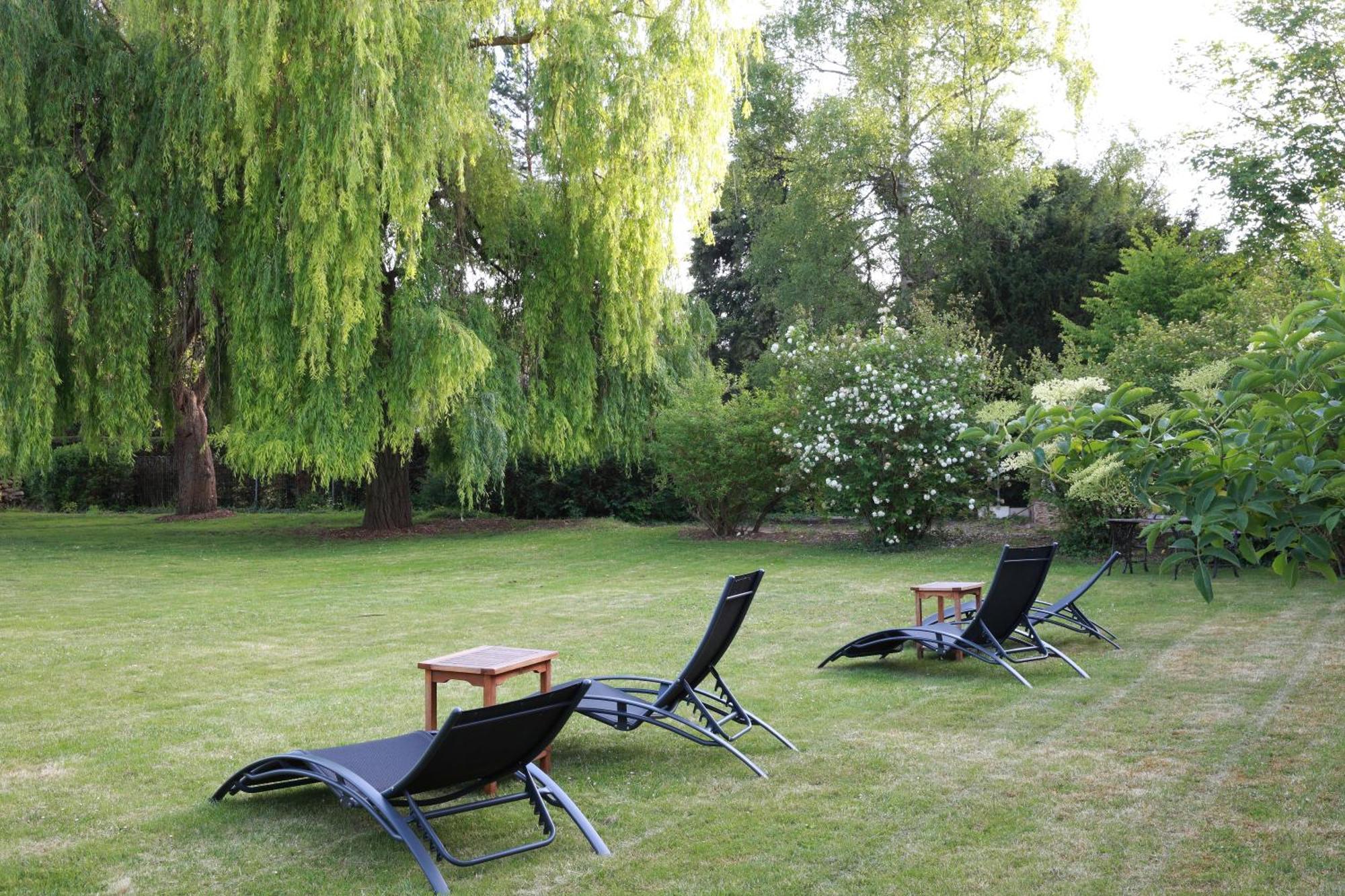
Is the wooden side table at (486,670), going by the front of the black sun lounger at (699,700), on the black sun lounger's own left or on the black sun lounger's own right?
on the black sun lounger's own left

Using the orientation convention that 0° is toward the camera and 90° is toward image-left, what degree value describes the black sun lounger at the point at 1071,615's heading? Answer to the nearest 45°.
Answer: approximately 90°

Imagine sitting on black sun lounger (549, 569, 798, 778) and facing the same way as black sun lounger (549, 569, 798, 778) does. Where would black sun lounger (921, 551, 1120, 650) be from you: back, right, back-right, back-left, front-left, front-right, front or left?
right

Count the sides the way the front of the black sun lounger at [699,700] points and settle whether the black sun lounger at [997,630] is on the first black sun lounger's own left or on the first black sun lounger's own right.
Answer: on the first black sun lounger's own right

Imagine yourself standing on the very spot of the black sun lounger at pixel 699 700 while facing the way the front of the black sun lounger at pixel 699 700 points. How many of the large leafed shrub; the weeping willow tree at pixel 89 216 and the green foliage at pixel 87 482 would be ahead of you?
2

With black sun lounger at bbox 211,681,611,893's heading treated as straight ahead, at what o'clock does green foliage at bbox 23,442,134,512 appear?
The green foliage is roughly at 1 o'clock from the black sun lounger.

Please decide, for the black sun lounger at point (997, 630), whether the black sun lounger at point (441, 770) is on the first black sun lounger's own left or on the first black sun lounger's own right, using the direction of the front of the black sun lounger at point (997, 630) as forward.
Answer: on the first black sun lounger's own left

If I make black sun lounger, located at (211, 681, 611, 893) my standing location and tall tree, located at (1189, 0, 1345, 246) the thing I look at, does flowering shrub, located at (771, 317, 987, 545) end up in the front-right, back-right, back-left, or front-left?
front-left

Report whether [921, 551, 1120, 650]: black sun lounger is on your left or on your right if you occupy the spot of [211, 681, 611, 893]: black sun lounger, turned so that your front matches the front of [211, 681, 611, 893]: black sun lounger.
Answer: on your right

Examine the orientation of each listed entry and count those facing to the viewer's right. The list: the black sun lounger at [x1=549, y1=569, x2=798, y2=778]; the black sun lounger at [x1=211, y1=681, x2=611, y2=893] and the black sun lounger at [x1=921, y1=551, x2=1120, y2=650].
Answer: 0

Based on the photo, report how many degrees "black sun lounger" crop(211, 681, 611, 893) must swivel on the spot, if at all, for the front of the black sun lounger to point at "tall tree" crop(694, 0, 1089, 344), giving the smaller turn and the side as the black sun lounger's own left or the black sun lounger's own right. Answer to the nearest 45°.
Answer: approximately 90° to the black sun lounger's own right

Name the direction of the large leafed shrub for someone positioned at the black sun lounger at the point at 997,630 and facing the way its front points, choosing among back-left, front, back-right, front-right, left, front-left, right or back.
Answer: back-left

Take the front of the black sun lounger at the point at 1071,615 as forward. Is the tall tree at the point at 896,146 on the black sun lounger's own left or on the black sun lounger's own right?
on the black sun lounger's own right

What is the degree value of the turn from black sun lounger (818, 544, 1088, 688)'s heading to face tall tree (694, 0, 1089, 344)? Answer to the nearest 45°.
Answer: approximately 45° to its right

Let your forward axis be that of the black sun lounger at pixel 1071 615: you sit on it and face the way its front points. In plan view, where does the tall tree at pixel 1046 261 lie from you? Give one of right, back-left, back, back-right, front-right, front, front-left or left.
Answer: right

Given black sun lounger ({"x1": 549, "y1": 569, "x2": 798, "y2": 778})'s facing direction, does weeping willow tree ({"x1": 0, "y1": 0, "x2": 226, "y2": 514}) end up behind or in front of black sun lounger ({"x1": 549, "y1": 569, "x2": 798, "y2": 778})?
in front

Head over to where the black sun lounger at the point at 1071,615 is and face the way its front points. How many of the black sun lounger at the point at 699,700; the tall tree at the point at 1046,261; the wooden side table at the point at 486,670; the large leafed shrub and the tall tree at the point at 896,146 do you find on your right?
2

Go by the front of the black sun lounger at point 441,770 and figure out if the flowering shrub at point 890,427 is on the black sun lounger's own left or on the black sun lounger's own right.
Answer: on the black sun lounger's own right
